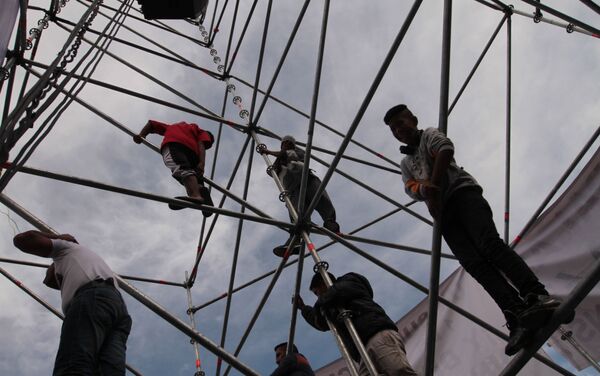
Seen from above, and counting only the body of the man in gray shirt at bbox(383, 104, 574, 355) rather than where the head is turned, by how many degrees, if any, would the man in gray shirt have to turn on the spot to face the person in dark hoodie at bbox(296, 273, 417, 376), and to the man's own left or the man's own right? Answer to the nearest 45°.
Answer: approximately 90° to the man's own right

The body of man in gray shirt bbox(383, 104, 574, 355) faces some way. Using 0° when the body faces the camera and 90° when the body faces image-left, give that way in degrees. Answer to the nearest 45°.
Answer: approximately 45°

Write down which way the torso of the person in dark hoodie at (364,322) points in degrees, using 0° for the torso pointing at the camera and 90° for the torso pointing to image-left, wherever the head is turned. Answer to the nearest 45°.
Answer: approximately 90°

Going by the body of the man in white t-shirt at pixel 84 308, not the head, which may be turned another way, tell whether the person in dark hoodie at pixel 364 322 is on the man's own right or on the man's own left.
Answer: on the man's own right

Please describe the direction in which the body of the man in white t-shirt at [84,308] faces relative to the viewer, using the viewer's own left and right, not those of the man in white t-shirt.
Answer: facing away from the viewer and to the left of the viewer
